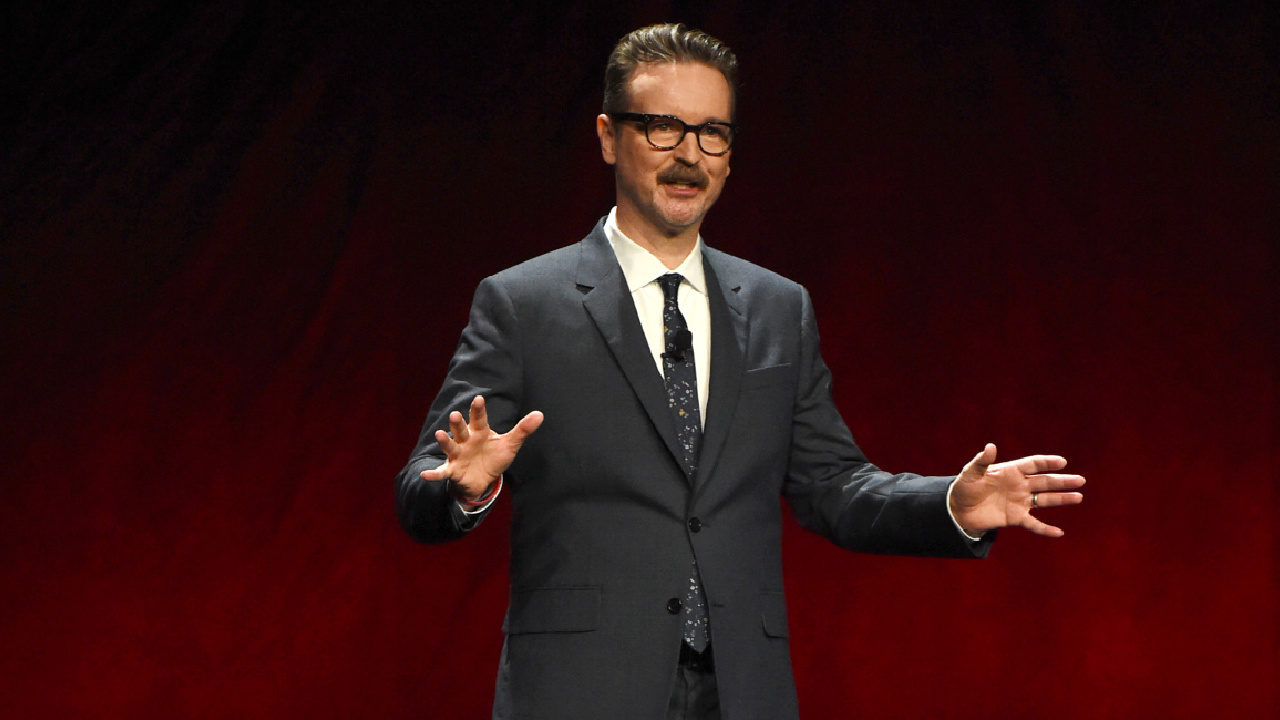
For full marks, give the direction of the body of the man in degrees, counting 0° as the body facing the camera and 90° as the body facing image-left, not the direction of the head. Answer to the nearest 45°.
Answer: approximately 315°
